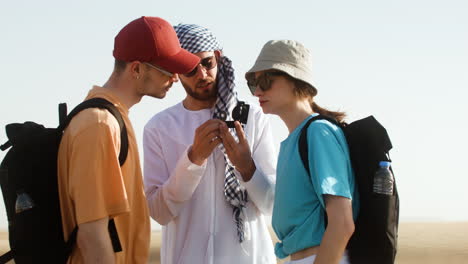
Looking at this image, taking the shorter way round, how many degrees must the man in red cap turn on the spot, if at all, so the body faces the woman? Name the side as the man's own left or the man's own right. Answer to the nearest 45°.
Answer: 0° — they already face them

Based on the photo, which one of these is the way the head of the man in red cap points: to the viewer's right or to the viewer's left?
to the viewer's right

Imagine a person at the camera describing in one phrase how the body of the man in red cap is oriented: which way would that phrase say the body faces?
to the viewer's right
